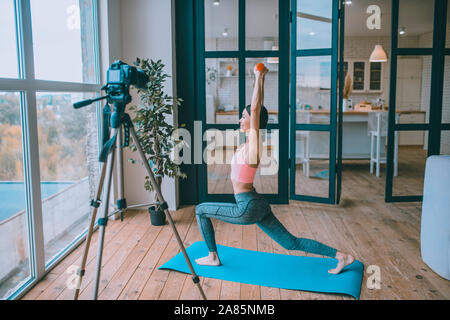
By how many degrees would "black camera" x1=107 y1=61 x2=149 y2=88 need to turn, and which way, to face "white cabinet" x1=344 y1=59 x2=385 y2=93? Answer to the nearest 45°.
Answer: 0° — it already faces it

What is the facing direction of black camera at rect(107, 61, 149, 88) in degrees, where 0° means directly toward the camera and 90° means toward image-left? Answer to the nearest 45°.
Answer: approximately 225°

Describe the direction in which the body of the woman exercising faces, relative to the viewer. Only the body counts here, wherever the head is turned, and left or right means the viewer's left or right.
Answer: facing to the left of the viewer

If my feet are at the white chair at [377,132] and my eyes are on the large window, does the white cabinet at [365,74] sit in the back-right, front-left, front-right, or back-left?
back-right

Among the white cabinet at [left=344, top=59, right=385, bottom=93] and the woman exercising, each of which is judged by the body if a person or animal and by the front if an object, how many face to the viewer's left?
1

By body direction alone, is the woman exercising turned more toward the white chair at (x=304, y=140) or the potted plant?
the potted plant

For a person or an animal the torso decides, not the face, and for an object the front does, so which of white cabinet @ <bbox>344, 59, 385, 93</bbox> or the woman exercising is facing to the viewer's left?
the woman exercising

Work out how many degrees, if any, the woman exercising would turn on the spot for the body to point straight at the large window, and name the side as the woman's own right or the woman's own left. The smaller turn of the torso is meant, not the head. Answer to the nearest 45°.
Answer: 0° — they already face it
